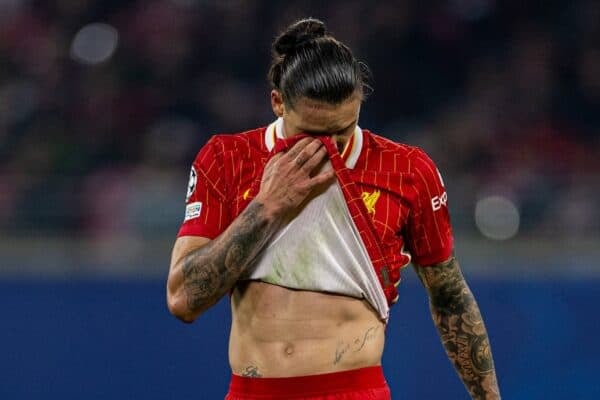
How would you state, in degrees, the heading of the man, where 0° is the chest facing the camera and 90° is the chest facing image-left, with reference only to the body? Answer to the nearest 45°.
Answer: approximately 0°
